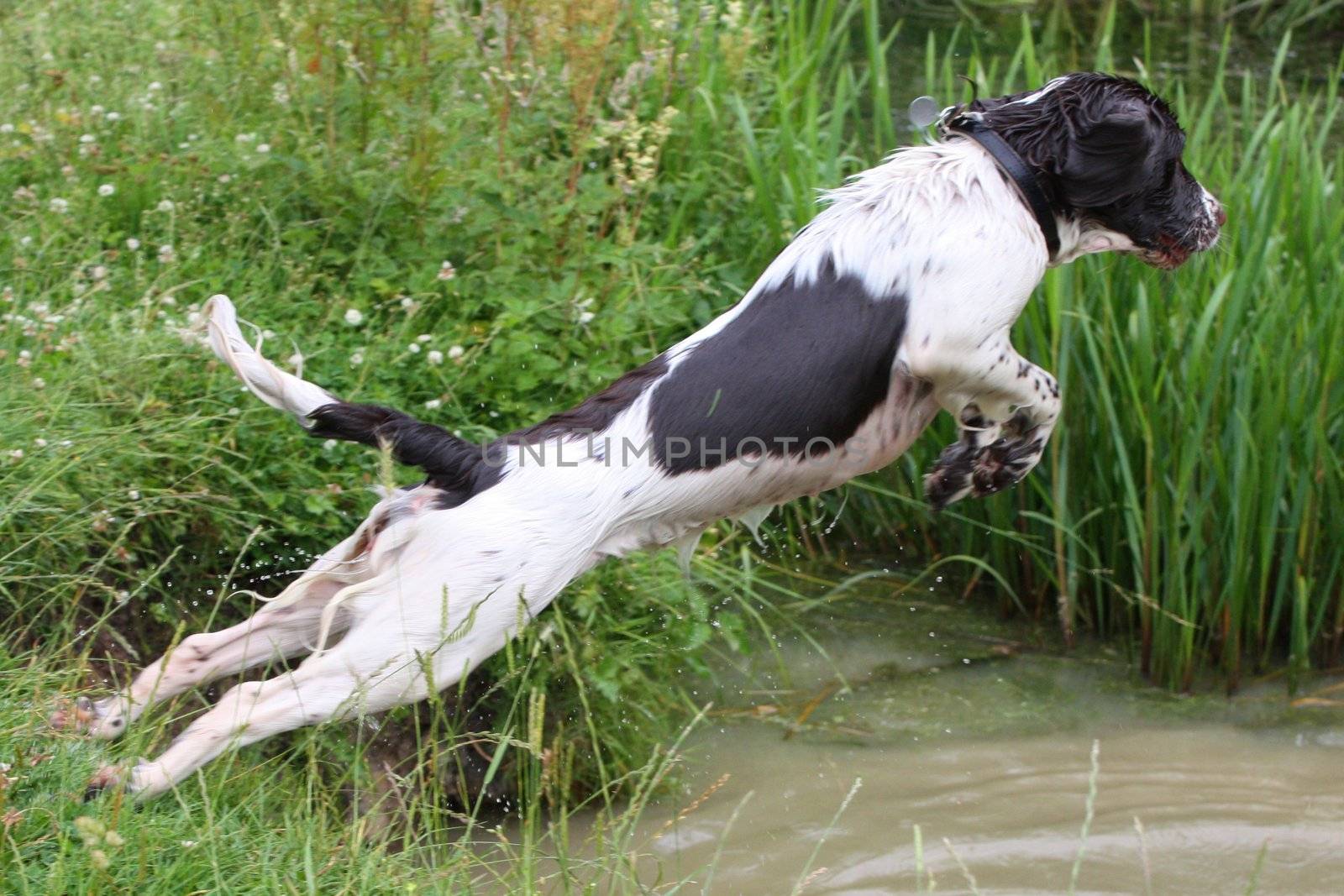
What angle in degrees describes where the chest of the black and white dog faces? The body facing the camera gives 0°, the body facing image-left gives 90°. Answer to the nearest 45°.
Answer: approximately 270°
